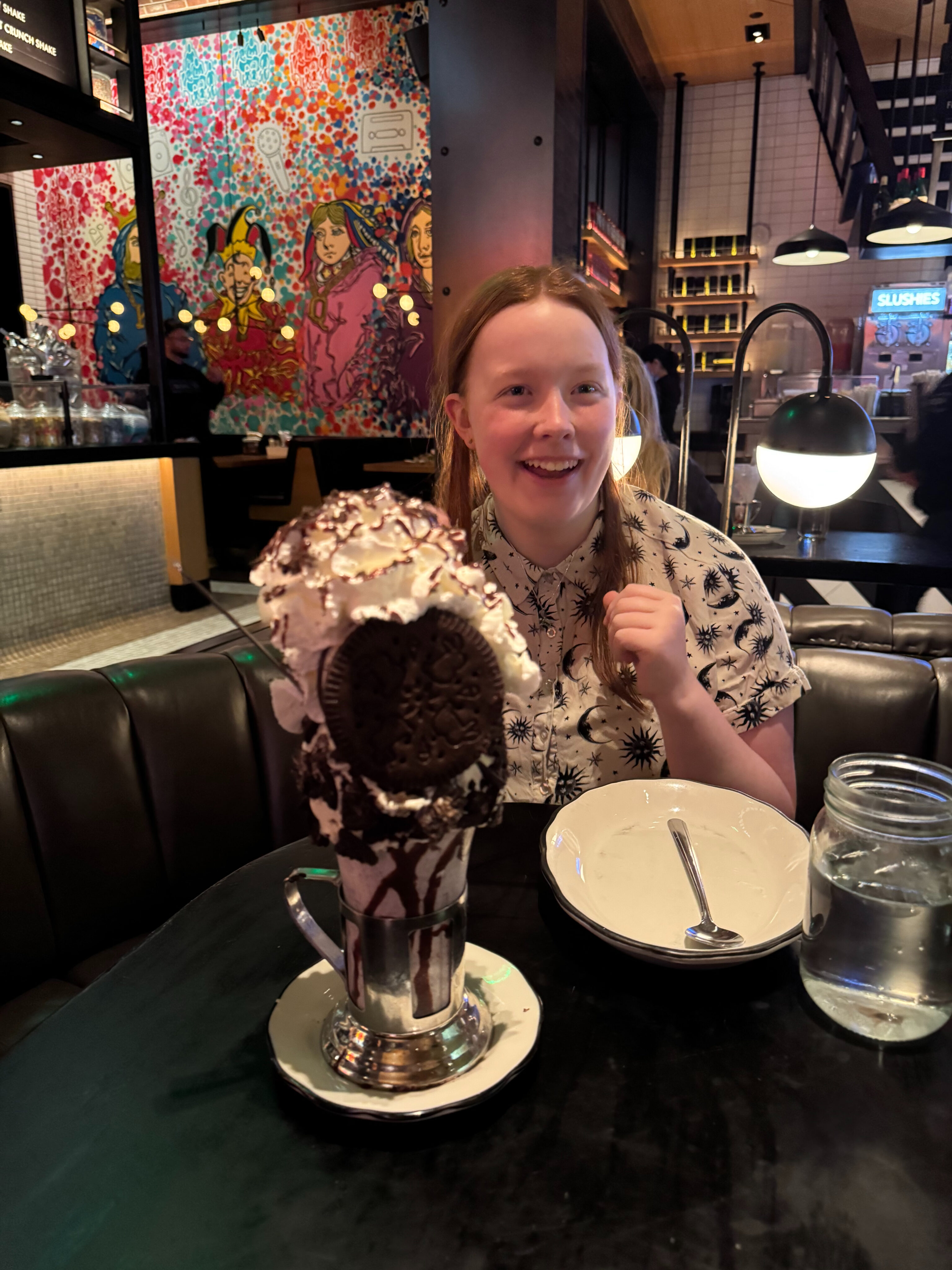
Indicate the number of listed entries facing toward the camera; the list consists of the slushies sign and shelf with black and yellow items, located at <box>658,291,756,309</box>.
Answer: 2

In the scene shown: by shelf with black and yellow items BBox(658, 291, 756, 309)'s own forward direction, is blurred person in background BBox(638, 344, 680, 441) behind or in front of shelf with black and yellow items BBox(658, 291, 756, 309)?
in front

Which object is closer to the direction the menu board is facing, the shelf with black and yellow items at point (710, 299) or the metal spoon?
the metal spoon

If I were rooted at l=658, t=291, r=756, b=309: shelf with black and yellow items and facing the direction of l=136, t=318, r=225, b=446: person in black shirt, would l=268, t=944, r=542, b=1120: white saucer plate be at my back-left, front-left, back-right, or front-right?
front-left

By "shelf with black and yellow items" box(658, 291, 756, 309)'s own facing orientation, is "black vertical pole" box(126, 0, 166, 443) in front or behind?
in front

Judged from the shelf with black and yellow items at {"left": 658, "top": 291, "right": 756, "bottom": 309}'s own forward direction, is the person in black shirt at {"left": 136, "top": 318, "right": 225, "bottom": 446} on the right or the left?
on its right

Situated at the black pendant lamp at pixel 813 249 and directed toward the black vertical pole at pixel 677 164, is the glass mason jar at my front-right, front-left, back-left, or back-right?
back-left

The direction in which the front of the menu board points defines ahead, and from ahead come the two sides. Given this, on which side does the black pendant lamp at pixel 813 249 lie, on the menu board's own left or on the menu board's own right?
on the menu board's own left

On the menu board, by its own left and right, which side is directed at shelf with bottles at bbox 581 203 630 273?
left

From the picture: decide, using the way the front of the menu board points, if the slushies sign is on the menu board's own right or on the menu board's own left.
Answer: on the menu board's own left

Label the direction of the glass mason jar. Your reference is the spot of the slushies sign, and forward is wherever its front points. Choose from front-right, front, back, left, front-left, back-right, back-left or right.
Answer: front

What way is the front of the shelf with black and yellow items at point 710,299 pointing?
toward the camera

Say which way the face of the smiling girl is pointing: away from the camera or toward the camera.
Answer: toward the camera

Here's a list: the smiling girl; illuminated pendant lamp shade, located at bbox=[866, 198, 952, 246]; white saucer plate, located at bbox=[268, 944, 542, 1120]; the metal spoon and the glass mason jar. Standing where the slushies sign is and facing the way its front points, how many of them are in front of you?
5

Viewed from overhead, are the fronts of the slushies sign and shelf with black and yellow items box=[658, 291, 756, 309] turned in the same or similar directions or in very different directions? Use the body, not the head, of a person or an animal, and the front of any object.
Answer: same or similar directions
